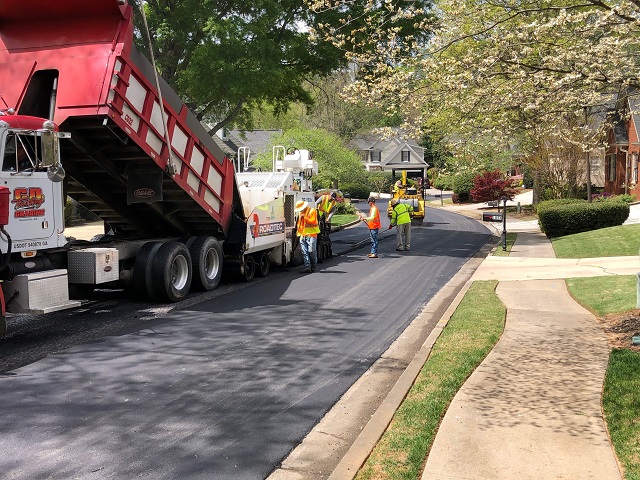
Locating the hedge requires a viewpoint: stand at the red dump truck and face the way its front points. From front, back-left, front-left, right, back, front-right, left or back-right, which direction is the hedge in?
back

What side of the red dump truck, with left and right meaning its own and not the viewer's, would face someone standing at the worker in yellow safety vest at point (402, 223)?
back

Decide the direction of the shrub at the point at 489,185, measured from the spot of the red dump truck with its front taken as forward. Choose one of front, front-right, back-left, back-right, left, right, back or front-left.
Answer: back

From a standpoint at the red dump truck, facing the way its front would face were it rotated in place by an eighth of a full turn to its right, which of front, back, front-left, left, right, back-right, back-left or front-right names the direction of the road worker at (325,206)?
back-right

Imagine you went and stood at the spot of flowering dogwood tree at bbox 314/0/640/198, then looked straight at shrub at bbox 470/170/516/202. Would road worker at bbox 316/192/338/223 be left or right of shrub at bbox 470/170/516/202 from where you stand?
left

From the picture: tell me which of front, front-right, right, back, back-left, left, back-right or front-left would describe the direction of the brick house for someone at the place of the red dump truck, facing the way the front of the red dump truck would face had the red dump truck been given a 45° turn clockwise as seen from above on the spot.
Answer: back-right

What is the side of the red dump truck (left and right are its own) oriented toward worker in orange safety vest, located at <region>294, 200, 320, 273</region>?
back

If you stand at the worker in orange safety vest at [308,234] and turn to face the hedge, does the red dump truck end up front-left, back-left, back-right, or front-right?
back-right

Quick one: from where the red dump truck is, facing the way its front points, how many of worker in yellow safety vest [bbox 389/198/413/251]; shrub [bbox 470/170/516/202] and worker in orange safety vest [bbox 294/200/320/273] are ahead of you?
0

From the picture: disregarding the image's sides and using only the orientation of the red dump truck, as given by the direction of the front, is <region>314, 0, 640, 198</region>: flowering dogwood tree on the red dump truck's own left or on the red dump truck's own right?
on the red dump truck's own left

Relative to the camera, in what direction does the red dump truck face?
facing the viewer and to the left of the viewer
